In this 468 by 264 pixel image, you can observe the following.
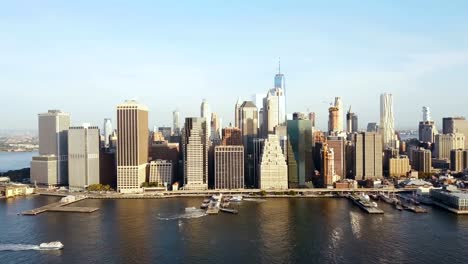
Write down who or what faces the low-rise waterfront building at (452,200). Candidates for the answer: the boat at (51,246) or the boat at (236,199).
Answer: the boat at (51,246)

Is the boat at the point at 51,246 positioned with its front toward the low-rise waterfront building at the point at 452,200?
yes

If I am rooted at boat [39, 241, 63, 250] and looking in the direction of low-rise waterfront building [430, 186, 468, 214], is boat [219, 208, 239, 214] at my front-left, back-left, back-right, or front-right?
front-left

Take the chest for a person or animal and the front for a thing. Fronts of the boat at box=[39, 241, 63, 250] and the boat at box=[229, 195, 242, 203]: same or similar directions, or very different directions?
very different directions

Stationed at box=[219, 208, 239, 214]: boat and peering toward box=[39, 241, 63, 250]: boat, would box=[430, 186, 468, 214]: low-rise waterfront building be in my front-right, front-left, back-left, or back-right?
back-left

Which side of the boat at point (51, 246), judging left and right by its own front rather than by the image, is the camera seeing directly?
right

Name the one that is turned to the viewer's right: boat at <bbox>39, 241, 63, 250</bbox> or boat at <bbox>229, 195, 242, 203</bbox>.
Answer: boat at <bbox>39, 241, 63, 250</bbox>

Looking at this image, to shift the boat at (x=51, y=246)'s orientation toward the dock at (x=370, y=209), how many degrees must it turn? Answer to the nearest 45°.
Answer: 0° — it already faces it

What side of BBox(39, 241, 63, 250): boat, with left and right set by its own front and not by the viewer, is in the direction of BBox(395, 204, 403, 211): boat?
front
